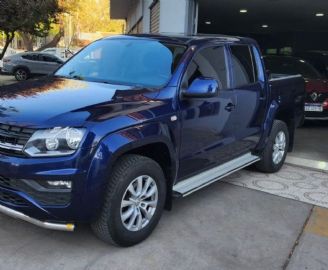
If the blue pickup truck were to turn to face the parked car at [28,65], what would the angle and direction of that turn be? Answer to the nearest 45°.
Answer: approximately 135° to its right

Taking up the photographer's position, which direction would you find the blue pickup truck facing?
facing the viewer and to the left of the viewer

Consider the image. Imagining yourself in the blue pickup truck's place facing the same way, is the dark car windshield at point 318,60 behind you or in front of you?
behind
